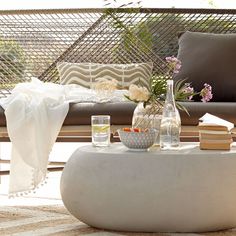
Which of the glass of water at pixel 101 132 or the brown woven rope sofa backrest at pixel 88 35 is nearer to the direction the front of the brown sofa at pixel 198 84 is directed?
the glass of water

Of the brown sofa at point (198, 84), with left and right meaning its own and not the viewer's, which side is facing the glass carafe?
front

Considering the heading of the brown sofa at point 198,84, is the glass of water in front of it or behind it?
in front

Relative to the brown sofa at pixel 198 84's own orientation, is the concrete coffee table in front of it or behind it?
in front

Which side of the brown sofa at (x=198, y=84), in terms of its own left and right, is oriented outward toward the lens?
front
